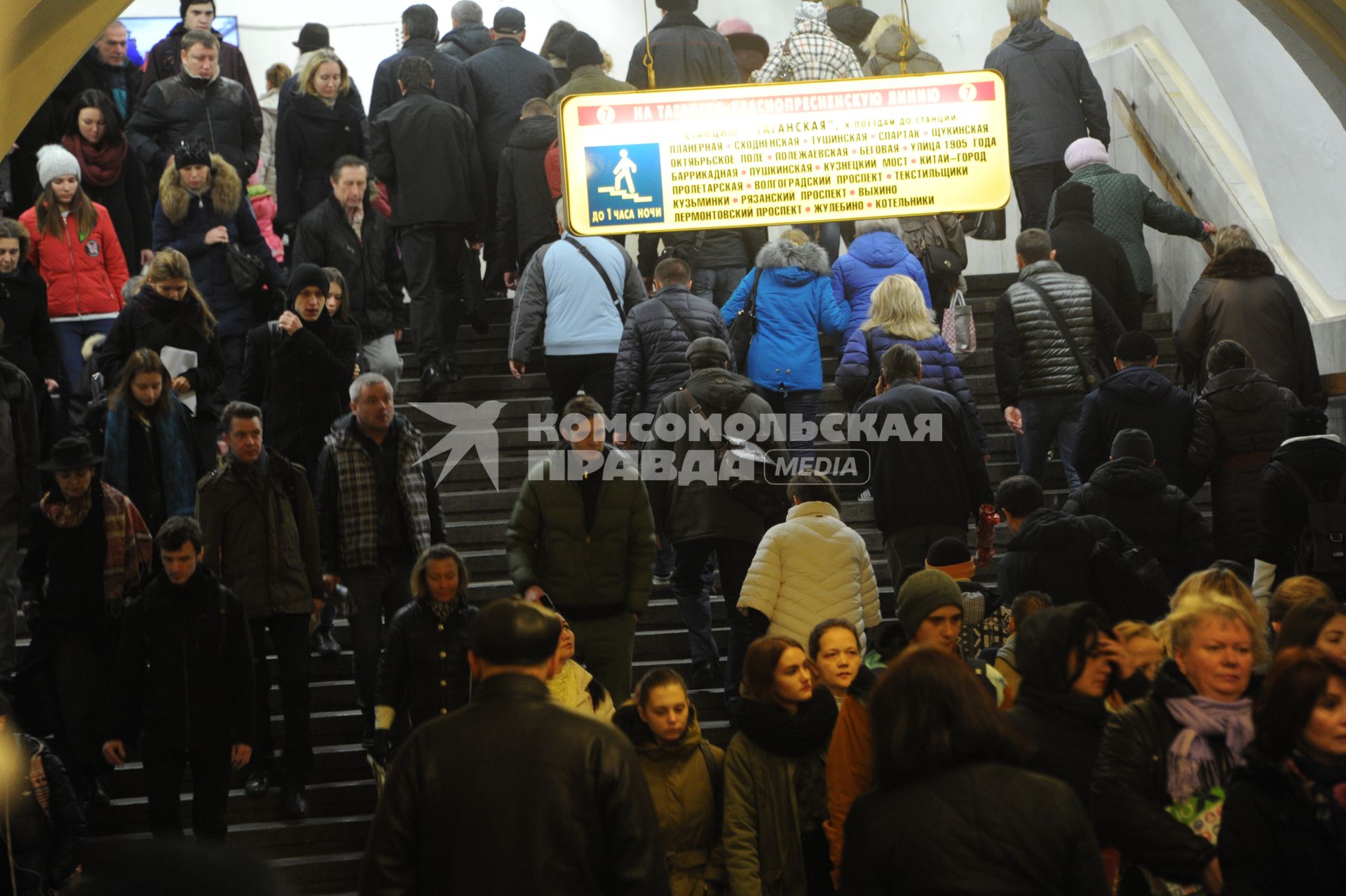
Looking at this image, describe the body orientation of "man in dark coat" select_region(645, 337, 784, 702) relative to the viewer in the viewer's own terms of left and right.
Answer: facing away from the viewer

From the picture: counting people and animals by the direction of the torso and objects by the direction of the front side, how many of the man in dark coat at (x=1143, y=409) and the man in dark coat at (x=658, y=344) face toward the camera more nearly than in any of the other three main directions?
0

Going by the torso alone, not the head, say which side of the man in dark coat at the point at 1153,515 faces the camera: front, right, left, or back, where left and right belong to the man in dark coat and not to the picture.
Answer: back

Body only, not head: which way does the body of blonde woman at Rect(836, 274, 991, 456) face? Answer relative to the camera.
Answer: away from the camera

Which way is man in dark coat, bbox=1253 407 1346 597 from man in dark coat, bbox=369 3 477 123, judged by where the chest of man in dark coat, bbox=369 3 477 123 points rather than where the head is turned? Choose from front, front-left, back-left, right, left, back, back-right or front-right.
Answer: back-right

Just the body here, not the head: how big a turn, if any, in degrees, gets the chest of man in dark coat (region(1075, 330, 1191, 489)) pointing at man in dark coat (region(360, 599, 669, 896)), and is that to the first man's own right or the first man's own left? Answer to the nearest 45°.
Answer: approximately 180°

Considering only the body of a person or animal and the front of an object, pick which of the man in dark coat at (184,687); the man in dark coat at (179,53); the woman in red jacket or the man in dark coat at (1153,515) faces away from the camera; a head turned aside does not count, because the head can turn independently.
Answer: the man in dark coat at (1153,515)

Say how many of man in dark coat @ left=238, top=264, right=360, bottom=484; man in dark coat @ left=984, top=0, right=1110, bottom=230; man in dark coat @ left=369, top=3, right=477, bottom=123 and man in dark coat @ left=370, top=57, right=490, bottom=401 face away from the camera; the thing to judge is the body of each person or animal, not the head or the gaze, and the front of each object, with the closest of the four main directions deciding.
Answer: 3

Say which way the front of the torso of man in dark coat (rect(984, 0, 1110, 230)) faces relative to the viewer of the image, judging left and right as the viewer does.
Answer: facing away from the viewer

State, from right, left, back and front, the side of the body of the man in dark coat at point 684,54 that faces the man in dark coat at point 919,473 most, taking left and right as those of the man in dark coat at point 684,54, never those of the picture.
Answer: back

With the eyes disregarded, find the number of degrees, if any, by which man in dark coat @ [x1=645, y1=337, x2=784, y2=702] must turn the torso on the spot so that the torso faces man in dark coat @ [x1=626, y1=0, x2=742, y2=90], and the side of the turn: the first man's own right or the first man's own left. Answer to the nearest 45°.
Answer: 0° — they already face them

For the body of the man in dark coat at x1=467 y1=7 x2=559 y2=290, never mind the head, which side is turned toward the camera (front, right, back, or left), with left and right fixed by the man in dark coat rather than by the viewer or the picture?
back

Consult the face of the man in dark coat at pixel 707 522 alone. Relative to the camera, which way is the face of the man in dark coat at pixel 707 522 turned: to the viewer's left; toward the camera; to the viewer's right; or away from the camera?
away from the camera
